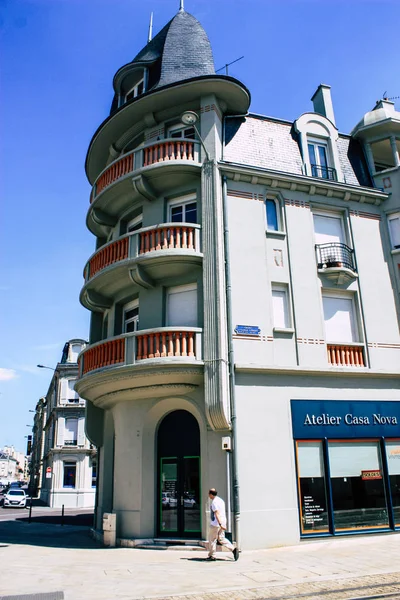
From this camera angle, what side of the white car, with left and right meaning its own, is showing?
front

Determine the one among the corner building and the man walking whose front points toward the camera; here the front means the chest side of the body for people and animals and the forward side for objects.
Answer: the corner building

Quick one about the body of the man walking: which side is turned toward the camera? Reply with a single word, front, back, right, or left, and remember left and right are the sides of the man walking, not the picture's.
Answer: left

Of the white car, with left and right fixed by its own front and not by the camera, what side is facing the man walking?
front

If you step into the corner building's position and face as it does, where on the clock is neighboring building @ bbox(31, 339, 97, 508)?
The neighboring building is roughly at 5 o'clock from the corner building.

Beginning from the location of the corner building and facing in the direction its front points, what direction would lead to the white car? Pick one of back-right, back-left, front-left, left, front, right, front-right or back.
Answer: back-right

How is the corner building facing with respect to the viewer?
toward the camera
